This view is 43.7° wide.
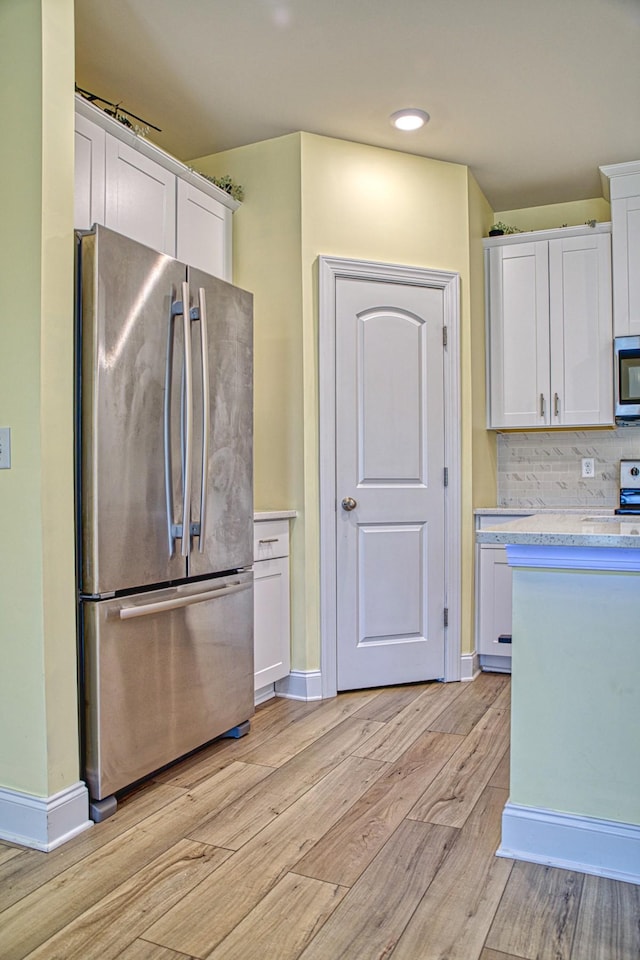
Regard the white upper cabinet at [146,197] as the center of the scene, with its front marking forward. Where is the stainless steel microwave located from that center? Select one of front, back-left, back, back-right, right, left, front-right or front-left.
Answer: front-left

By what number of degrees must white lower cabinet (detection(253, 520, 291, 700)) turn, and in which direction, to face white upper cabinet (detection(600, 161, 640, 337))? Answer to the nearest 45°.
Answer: approximately 45° to its left

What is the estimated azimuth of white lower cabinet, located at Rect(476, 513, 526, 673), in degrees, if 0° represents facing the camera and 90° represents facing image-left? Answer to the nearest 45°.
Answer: approximately 0°

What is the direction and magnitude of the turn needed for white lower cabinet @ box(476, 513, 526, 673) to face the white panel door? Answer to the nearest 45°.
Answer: approximately 45° to its right

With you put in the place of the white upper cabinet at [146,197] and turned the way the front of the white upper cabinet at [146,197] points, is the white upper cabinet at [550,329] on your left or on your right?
on your left

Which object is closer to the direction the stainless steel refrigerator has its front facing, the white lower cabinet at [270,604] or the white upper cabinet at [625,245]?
the white upper cabinet

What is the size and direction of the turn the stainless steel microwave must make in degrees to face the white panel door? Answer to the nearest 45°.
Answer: approximately 45° to its right

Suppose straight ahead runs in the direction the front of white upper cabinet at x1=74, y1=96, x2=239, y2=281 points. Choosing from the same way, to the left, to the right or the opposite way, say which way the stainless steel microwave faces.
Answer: to the right

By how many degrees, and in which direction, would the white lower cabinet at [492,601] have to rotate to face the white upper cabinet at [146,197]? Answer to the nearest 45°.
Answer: approximately 45° to its right

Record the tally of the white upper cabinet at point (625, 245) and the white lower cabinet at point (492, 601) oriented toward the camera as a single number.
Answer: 2

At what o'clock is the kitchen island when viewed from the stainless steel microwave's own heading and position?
The kitchen island is roughly at 12 o'clock from the stainless steel microwave.

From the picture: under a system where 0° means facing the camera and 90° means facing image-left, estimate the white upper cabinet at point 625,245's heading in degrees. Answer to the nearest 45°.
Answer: approximately 0°

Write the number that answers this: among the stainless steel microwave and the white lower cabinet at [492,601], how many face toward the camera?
2
